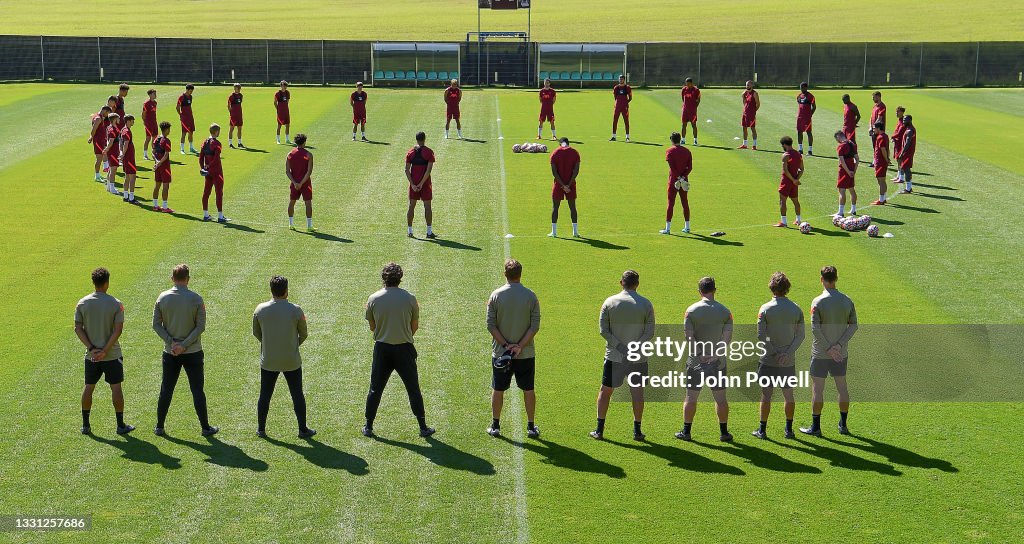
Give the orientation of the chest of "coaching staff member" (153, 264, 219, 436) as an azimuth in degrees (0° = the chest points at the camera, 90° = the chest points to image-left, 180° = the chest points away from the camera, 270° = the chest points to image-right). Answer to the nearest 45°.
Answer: approximately 180°

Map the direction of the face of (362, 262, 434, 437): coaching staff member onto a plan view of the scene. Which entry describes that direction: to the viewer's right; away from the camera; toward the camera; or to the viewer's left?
away from the camera

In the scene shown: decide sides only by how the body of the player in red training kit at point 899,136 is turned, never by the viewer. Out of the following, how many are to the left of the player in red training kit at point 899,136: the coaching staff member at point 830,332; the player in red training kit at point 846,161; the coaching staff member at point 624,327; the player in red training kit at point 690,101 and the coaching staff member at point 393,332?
4

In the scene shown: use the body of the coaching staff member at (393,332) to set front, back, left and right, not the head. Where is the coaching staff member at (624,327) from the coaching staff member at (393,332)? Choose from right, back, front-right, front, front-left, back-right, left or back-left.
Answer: right

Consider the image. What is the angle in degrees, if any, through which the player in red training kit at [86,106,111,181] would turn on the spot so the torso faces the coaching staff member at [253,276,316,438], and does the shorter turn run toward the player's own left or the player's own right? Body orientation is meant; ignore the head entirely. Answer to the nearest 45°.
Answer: approximately 90° to the player's own right

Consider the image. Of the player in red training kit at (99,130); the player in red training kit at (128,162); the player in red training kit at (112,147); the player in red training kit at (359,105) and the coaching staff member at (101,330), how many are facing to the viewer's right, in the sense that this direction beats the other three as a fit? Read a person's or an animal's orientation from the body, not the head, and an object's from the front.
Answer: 3

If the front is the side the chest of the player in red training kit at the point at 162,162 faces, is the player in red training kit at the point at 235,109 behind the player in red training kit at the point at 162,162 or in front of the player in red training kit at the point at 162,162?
in front

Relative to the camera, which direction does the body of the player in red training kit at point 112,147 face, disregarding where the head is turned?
to the viewer's right

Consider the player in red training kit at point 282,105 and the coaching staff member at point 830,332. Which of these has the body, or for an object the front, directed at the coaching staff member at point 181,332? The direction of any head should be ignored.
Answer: the player in red training kit

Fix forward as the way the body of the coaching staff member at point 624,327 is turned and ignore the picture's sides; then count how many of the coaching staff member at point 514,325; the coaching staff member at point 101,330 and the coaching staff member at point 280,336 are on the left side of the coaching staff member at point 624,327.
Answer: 3

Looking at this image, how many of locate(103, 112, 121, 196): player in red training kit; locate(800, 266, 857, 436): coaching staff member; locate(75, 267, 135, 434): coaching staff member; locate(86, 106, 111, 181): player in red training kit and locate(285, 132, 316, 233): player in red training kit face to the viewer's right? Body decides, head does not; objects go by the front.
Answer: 2

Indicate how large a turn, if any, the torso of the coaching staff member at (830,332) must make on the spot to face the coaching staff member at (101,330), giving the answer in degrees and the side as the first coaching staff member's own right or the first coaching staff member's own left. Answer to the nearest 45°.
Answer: approximately 90° to the first coaching staff member's own left

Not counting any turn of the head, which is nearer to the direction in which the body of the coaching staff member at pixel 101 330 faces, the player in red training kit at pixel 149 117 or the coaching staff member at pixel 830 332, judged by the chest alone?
the player in red training kit

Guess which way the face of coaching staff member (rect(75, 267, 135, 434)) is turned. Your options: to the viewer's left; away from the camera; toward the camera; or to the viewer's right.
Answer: away from the camera

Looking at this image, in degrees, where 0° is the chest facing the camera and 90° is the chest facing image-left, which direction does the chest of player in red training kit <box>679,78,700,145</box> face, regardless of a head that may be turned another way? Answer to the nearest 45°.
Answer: approximately 0°
